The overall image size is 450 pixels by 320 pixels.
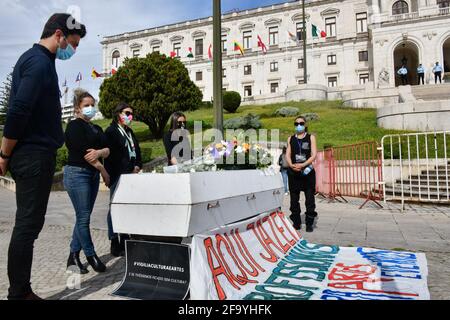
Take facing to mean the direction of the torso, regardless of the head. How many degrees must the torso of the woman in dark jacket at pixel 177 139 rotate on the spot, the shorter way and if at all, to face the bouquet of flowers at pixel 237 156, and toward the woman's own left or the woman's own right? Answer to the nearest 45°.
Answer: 0° — they already face it

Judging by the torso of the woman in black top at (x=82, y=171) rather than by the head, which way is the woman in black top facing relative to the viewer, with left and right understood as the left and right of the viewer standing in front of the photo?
facing the viewer and to the right of the viewer

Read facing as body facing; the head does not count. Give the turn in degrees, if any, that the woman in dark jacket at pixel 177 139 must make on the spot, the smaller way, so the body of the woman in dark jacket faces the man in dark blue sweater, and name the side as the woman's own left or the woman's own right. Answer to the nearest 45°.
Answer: approximately 90° to the woman's own right

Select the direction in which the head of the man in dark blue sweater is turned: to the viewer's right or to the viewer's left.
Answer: to the viewer's right

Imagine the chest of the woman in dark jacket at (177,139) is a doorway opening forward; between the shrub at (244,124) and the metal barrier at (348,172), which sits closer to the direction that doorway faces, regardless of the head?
the metal barrier

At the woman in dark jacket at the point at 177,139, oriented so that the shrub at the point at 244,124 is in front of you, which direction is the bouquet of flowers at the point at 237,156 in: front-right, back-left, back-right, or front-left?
back-right

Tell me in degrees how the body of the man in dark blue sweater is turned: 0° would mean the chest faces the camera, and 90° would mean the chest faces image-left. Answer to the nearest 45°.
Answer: approximately 270°

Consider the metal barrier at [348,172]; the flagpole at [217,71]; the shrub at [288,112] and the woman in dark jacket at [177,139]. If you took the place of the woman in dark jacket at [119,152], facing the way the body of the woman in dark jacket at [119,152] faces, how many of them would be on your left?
4
